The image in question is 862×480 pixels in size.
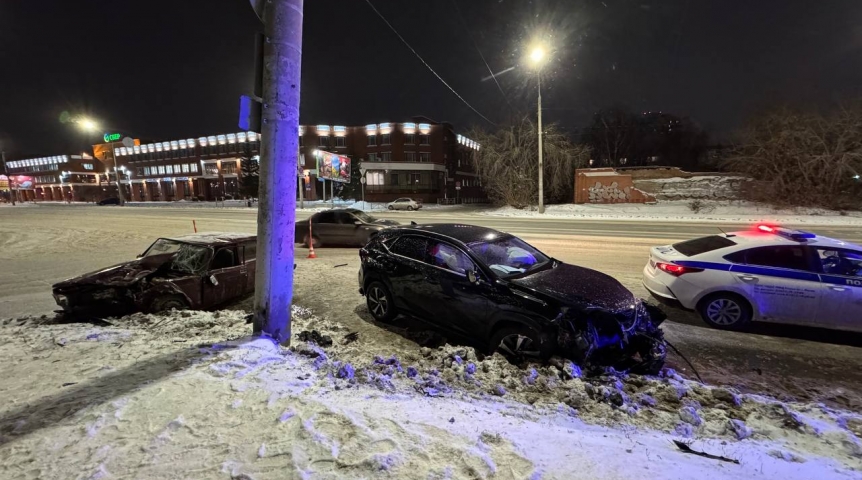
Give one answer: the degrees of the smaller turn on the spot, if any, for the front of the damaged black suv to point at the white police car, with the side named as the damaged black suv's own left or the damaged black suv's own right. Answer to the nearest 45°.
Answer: approximately 90° to the damaged black suv's own left

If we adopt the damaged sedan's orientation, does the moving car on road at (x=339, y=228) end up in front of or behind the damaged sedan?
behind

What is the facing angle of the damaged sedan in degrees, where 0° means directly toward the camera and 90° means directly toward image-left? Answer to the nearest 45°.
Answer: approximately 45°

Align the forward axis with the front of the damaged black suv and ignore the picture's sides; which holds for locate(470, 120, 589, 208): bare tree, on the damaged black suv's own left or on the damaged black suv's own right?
on the damaged black suv's own left

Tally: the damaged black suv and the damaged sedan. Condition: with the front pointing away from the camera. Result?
0

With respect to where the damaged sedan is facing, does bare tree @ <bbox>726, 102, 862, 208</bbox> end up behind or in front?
behind

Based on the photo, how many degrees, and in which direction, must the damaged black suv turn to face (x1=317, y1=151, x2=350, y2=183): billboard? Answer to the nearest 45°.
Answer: approximately 180°

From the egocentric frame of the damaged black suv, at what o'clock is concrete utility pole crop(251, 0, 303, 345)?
The concrete utility pole is roughly at 4 o'clock from the damaged black suv.
